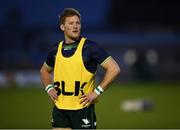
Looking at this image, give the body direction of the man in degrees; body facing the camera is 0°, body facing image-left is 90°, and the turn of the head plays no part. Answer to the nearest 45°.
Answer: approximately 45°
